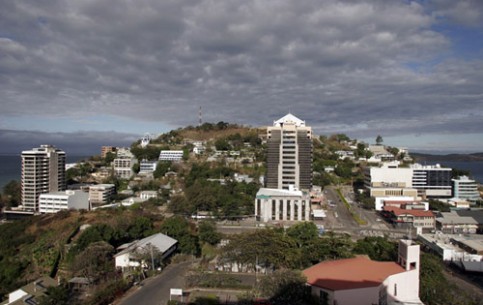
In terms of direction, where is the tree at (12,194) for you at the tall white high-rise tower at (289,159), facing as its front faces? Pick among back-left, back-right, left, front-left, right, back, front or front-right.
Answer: right

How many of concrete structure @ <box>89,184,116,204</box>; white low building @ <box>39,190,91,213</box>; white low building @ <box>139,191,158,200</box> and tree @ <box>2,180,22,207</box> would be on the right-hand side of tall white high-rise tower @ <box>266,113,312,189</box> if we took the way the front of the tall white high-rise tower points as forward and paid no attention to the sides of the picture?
4

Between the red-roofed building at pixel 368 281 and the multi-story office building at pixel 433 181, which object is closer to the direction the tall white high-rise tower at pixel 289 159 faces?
the red-roofed building

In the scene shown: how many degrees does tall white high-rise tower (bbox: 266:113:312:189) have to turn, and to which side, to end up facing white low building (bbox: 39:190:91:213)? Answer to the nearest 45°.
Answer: approximately 90° to its right

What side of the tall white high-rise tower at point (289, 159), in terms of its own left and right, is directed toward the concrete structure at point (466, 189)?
left

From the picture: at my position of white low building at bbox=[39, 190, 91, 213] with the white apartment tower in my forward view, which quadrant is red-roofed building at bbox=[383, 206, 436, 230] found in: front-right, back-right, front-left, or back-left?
back-right

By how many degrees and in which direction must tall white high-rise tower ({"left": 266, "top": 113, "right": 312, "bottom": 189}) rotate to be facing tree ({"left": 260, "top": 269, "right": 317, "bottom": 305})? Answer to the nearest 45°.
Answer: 0° — it already faces it

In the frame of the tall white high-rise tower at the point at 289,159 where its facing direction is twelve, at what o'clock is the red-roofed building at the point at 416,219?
The red-roofed building is roughly at 10 o'clock from the tall white high-rise tower.

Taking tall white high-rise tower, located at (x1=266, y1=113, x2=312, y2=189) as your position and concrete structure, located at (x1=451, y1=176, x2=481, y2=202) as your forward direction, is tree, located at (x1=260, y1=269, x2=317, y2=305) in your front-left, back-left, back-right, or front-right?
back-right

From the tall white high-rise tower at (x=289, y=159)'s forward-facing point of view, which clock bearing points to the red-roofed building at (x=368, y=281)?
The red-roofed building is roughly at 12 o'clock from the tall white high-rise tower.

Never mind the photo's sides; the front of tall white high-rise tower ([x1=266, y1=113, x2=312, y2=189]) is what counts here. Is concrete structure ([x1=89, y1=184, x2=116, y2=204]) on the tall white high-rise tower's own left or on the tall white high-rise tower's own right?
on the tall white high-rise tower's own right

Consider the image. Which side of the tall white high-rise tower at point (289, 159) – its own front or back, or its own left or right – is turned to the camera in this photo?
front
